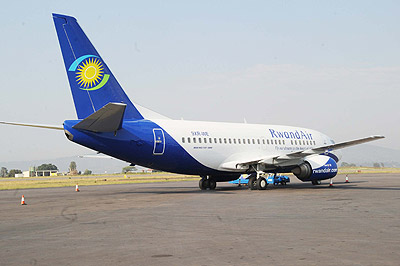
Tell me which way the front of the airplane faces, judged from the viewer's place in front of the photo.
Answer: facing away from the viewer and to the right of the viewer
